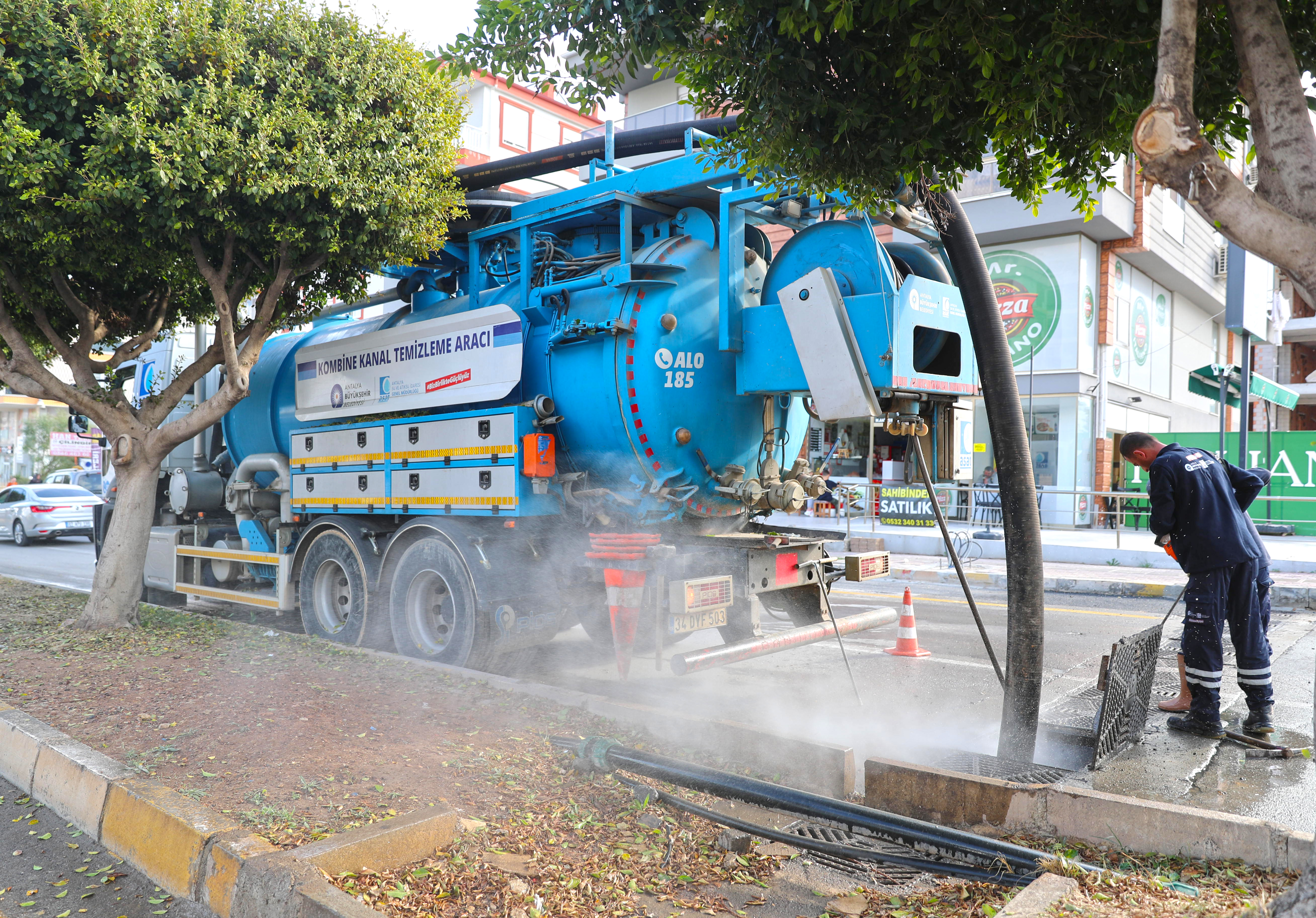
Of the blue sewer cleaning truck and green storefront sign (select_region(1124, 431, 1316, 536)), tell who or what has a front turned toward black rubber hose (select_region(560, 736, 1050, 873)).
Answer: the green storefront sign

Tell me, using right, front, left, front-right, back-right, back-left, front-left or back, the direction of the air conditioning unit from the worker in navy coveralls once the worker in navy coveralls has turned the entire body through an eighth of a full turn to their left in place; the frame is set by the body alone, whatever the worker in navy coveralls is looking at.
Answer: right

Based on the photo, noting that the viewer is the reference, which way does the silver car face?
facing away from the viewer and to the left of the viewer

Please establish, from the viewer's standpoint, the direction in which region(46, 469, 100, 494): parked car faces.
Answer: facing away from the viewer and to the left of the viewer

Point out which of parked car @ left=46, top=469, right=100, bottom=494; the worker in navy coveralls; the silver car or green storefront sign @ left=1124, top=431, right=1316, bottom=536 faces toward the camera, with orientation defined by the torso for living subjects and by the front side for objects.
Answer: the green storefront sign

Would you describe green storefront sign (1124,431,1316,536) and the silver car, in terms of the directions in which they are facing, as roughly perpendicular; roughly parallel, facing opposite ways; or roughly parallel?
roughly perpendicular

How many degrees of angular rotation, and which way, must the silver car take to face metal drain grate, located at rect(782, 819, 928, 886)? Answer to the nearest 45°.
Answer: approximately 135° to its left

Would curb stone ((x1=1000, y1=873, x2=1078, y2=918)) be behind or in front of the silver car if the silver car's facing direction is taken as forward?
behind

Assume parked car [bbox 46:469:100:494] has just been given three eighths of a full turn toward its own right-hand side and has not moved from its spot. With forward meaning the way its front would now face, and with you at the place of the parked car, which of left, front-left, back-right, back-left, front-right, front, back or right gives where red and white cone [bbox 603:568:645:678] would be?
right

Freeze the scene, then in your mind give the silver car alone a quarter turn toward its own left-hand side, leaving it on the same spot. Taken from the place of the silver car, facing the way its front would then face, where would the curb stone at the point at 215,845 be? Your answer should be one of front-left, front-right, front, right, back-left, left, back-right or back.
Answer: front-left

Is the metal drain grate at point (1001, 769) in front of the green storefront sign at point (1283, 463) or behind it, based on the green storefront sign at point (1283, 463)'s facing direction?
in front

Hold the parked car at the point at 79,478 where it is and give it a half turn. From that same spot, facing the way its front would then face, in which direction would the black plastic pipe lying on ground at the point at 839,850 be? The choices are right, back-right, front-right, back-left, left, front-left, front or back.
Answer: front-right

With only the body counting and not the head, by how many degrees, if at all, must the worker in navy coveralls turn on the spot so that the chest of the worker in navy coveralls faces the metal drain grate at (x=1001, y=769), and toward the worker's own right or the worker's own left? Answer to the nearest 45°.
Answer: approximately 90° to the worker's own left

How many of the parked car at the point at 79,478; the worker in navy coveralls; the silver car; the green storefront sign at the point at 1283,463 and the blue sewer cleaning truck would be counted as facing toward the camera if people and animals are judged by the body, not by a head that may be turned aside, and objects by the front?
1
